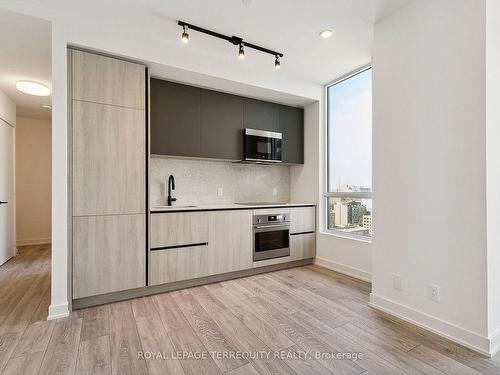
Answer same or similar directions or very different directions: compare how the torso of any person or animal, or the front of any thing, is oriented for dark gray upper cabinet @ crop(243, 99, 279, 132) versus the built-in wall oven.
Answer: same or similar directions

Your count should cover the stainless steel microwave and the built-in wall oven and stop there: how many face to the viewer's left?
0

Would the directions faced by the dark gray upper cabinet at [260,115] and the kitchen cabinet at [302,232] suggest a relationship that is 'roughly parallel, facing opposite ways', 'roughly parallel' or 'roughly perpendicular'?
roughly parallel

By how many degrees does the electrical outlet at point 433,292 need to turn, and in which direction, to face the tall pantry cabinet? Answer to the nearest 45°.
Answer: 0° — it already faces it

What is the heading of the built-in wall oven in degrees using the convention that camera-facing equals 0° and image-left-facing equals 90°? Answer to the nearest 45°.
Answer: approximately 315°

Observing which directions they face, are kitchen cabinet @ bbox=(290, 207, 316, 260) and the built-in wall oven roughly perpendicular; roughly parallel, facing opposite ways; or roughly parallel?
roughly parallel

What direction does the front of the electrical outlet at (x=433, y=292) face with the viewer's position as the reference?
facing the viewer and to the left of the viewer

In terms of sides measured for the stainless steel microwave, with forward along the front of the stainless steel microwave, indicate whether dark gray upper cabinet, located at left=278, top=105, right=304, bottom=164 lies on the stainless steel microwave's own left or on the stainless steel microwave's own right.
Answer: on the stainless steel microwave's own left

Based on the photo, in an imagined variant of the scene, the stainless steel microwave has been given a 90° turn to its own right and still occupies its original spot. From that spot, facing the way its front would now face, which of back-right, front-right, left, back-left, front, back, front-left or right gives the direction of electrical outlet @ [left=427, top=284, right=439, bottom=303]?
left

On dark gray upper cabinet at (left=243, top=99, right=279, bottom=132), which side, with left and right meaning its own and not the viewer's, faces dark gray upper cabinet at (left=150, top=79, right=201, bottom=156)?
right

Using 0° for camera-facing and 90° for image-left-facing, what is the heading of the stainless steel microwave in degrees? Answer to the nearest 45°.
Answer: approximately 315°

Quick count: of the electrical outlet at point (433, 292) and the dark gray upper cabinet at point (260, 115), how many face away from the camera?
0

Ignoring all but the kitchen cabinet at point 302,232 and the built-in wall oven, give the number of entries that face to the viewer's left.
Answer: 0

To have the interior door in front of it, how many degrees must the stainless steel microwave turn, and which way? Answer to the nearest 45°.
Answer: approximately 135° to its right

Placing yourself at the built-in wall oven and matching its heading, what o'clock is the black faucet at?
The black faucet is roughly at 4 o'clock from the built-in wall oven.
